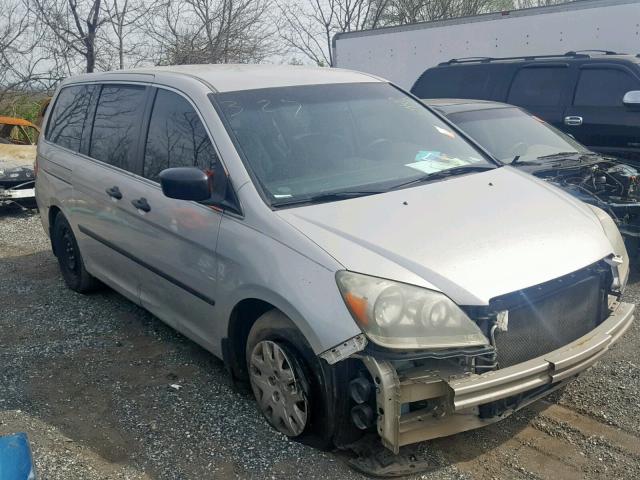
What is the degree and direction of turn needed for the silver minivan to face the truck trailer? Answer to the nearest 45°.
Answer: approximately 135° to its left

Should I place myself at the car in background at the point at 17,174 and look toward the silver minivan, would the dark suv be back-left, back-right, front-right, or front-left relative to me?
front-left

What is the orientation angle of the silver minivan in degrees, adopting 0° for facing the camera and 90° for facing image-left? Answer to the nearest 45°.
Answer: approximately 315°

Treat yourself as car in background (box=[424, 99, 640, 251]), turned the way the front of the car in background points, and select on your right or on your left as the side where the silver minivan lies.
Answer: on your right

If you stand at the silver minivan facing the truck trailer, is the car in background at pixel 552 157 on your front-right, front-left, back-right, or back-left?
front-right

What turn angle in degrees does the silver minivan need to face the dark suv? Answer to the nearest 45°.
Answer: approximately 90° to its left

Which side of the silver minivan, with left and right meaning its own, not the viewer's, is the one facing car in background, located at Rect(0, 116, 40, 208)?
back

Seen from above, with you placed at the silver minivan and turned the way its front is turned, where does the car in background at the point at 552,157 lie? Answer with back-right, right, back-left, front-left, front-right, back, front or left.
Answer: left

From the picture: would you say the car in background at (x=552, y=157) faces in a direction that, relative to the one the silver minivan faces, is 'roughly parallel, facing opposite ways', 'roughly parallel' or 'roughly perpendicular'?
roughly parallel

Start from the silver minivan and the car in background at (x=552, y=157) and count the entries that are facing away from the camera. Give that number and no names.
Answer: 0

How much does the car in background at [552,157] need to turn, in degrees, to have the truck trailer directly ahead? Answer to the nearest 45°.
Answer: approximately 135° to its left

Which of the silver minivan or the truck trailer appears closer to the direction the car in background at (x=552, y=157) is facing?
the silver minivan

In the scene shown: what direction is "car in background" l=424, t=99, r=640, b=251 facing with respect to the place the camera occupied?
facing the viewer and to the right of the viewer
